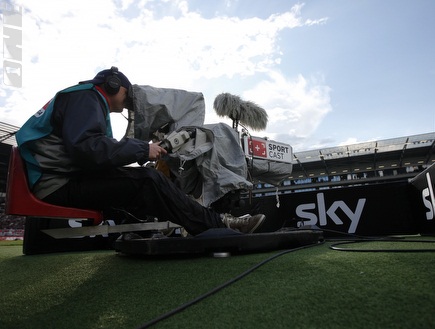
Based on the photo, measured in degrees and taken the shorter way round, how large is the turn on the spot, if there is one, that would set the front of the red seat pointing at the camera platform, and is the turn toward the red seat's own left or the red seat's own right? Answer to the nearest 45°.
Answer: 0° — it already faces it

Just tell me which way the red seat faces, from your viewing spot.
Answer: facing to the right of the viewer
